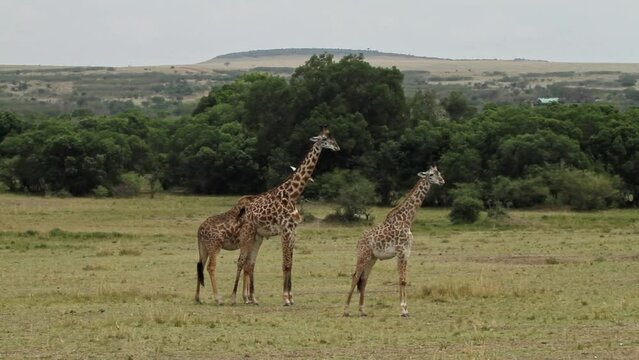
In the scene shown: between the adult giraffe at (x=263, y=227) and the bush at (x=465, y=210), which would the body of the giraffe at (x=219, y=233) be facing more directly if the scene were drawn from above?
the adult giraffe

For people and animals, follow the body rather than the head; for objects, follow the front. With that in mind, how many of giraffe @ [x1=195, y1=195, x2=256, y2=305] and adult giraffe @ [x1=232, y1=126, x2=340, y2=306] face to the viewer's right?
2

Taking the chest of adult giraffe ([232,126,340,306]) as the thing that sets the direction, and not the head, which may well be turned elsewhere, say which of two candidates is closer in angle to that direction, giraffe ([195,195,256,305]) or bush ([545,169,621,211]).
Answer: the bush

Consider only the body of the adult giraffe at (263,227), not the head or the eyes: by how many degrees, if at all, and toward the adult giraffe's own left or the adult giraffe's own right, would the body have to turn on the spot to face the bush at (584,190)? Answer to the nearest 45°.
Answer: approximately 45° to the adult giraffe's own left

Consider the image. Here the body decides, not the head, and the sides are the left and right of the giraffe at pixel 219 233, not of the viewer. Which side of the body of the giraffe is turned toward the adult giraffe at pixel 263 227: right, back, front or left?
front

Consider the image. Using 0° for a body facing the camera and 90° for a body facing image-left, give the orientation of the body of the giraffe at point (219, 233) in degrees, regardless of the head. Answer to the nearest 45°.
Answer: approximately 270°

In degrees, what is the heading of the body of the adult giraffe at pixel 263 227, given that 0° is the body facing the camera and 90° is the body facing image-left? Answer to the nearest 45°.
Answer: approximately 270°

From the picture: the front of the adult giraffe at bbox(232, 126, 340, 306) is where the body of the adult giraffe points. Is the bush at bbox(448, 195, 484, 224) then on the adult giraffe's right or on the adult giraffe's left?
on the adult giraffe's left

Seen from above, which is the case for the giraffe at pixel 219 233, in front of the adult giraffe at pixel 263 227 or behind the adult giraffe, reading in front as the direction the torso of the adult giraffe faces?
behind

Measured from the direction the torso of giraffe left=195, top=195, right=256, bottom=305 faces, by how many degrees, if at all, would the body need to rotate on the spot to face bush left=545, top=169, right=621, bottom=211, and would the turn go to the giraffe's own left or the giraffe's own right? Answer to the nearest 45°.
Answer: approximately 45° to the giraffe's own left
